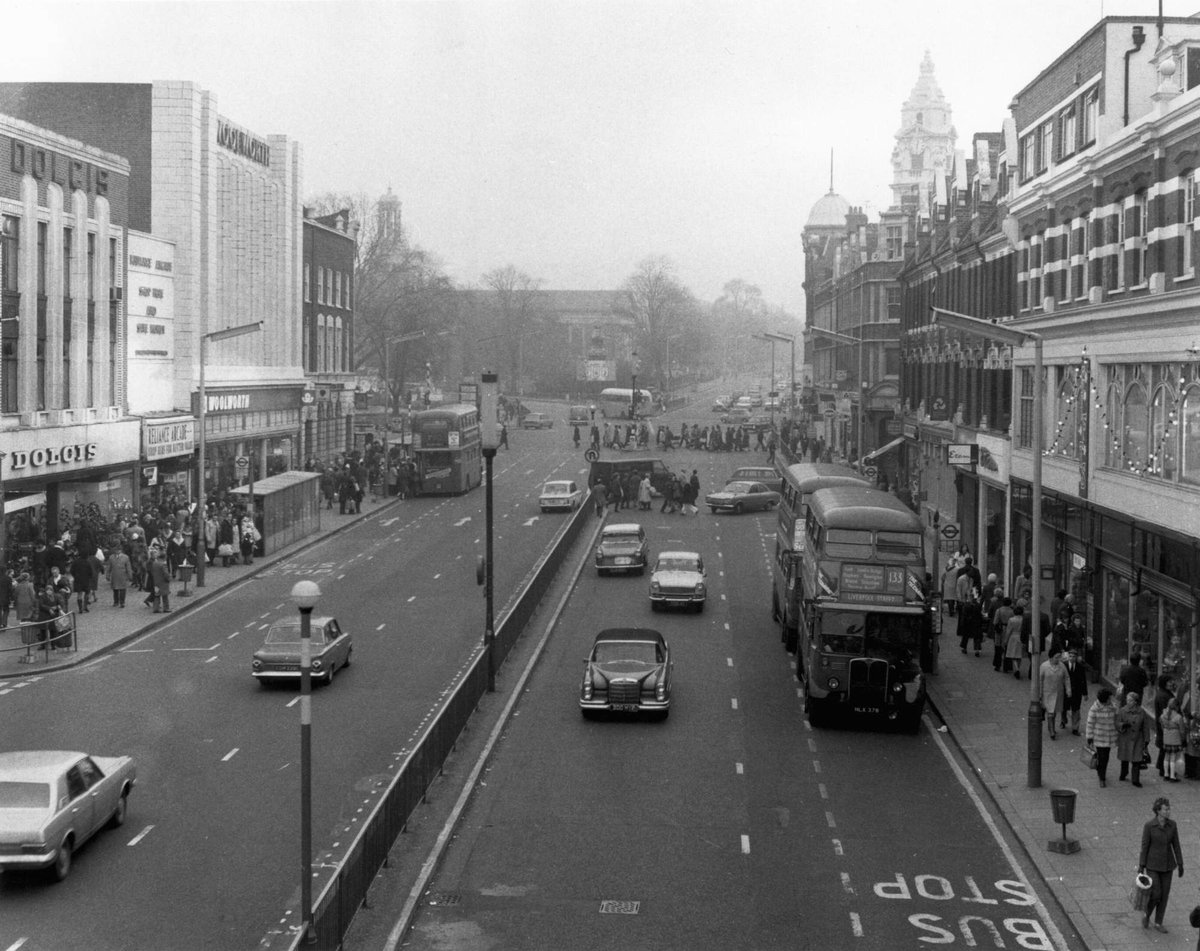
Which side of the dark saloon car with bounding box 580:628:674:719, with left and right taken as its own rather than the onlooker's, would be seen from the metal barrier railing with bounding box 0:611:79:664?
right

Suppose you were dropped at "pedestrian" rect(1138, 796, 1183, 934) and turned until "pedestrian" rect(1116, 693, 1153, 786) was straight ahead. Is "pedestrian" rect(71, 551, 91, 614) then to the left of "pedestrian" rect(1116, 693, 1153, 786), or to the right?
left

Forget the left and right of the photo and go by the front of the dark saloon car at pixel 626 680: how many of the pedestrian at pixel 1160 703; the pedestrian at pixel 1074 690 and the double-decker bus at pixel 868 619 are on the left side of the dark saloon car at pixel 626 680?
3

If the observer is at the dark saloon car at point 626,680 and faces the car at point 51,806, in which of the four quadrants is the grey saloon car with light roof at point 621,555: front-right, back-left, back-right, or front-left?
back-right

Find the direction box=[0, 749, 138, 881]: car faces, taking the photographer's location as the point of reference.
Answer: facing away from the viewer and to the right of the viewer

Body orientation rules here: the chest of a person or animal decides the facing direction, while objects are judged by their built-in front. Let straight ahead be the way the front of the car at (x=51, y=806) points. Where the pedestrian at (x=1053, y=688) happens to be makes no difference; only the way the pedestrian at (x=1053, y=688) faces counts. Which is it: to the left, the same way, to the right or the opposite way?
the opposite way

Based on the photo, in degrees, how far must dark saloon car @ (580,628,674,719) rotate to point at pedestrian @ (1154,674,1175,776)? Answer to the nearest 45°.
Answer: approximately 90° to its left

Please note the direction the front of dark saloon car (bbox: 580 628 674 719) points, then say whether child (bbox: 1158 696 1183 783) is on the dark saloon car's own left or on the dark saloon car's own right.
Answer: on the dark saloon car's own left
